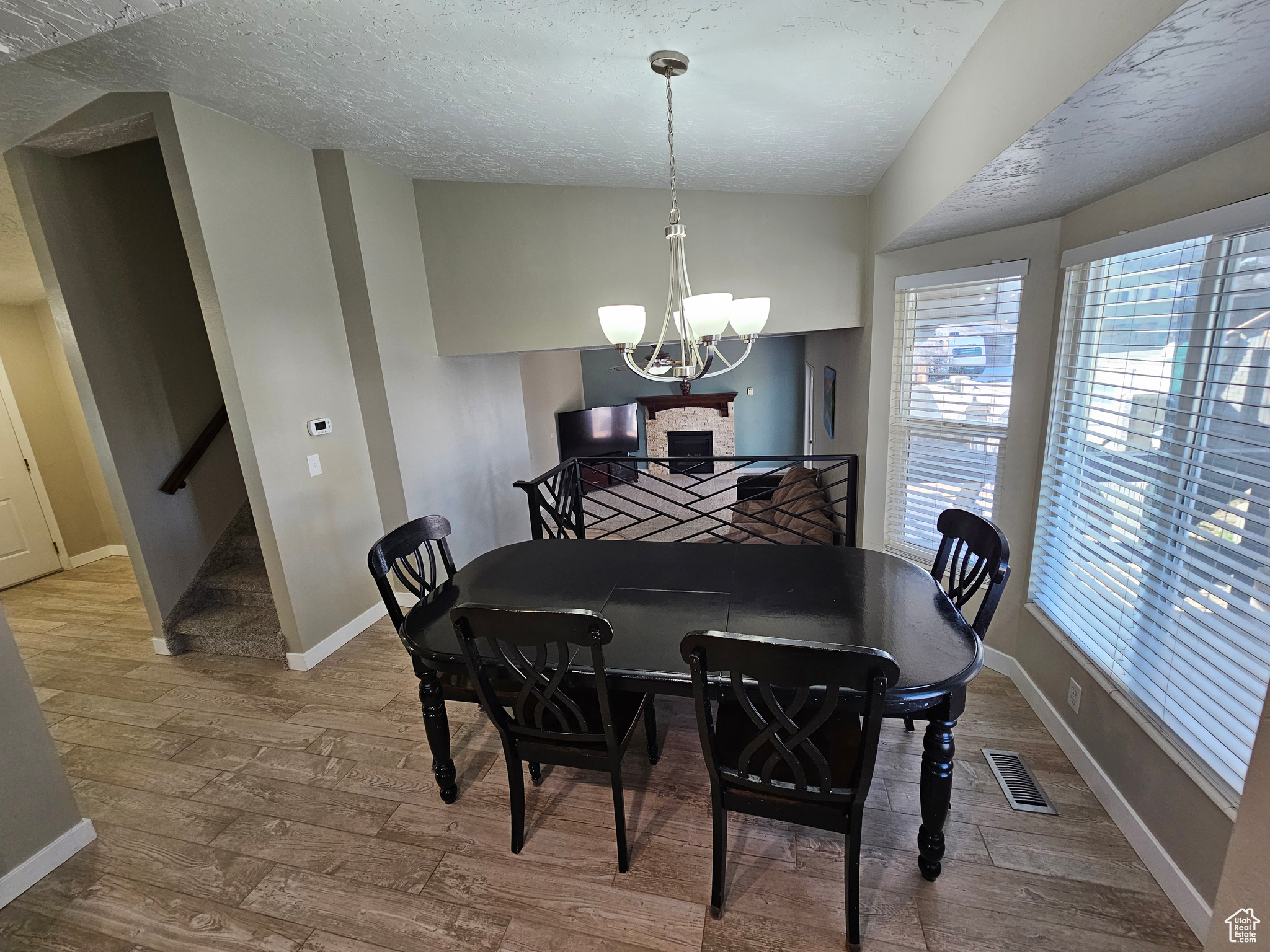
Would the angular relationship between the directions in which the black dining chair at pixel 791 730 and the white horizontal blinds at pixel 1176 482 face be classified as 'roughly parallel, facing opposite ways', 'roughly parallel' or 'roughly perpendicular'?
roughly perpendicular

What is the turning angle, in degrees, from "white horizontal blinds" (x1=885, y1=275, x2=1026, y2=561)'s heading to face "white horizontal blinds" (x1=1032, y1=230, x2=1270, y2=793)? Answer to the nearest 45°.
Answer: approximately 90° to its left

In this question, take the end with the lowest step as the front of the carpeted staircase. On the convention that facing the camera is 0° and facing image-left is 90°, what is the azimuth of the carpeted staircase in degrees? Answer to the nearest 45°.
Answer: approximately 0°

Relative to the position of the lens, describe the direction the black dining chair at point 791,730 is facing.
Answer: facing away from the viewer

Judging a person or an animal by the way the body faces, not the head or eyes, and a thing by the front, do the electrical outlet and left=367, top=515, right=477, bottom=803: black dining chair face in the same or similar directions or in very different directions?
very different directions

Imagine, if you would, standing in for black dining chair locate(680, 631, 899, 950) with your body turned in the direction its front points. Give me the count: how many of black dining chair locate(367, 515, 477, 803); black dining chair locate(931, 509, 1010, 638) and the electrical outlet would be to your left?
1

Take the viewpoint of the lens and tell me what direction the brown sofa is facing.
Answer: facing to the left of the viewer

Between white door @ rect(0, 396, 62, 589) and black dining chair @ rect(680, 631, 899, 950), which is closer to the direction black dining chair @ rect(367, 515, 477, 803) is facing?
the black dining chair

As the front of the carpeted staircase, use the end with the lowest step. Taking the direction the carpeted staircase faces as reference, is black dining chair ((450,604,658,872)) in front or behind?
in front

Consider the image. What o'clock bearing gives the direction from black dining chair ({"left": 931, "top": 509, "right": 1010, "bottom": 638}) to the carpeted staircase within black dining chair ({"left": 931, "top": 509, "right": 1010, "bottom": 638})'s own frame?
The carpeted staircase is roughly at 1 o'clock from the black dining chair.

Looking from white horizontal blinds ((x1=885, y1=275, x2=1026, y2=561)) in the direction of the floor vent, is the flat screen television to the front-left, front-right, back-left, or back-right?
back-right

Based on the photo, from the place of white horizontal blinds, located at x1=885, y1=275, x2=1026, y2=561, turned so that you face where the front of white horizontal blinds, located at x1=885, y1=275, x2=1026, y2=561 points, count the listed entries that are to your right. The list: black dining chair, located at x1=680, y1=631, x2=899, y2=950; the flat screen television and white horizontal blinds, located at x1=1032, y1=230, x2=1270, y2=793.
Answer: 1
